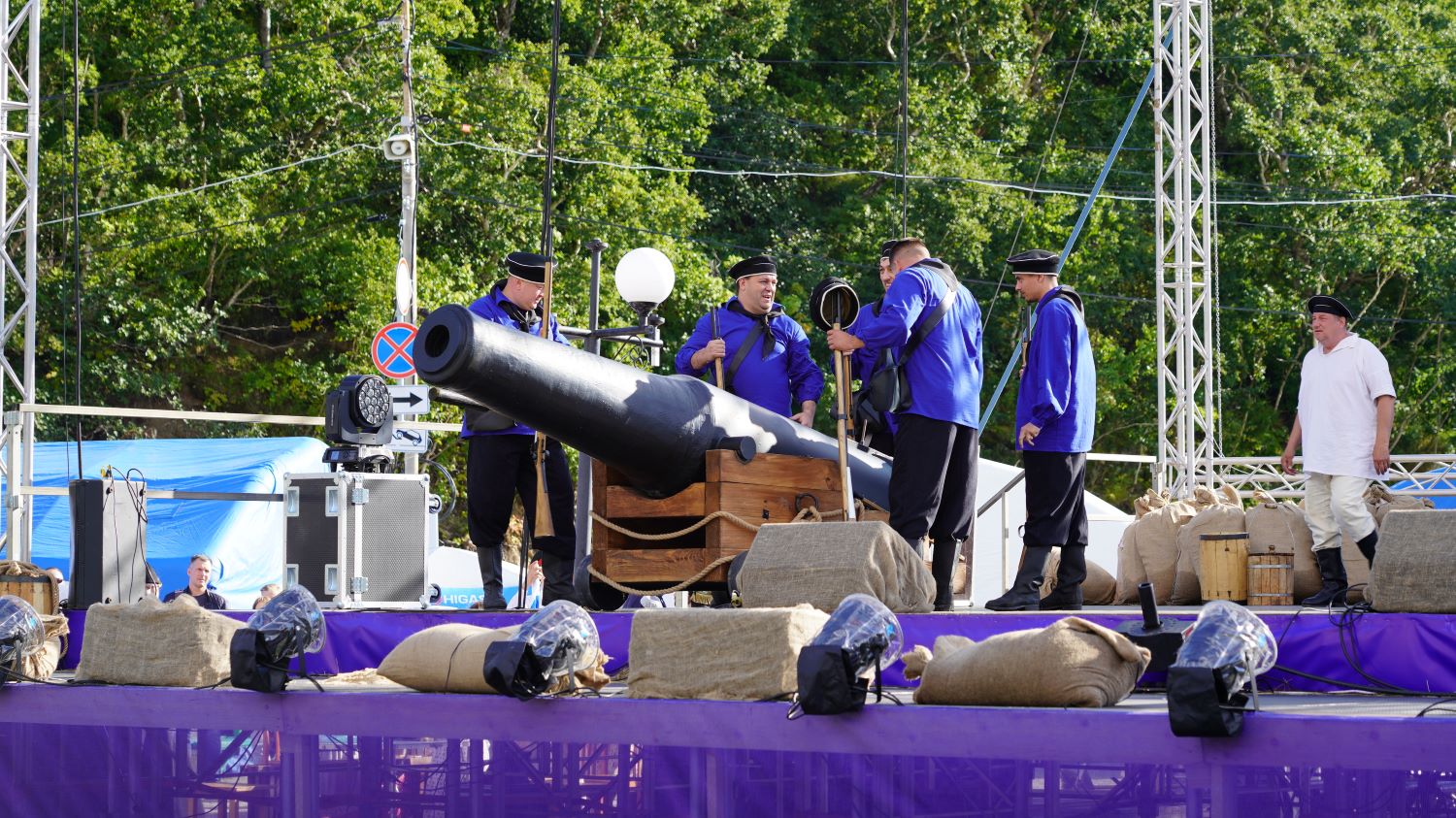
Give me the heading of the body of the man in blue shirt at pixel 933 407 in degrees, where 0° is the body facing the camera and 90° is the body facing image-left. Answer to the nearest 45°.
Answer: approximately 135°

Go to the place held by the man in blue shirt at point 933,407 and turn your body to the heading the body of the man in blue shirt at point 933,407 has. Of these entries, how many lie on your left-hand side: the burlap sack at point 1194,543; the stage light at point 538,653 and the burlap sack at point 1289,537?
1

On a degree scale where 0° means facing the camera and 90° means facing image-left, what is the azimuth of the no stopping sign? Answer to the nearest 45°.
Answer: approximately 0°

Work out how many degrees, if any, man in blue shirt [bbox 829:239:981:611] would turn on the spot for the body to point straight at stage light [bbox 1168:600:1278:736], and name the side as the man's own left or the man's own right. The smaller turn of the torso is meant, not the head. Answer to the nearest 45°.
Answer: approximately 135° to the man's own left

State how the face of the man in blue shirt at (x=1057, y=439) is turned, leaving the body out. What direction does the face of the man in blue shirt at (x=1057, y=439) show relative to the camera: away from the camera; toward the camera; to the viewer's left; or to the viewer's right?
to the viewer's left

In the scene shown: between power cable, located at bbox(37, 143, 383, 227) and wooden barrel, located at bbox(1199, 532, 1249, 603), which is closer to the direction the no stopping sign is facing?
the wooden barrel

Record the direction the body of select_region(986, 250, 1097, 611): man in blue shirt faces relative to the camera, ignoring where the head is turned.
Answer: to the viewer's left

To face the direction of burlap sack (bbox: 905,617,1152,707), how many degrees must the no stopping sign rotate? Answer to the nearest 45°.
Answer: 0° — it already faces it

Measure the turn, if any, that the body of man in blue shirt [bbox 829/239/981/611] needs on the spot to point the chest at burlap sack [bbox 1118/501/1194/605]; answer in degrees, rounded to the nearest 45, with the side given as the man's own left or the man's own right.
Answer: approximately 90° to the man's own right
